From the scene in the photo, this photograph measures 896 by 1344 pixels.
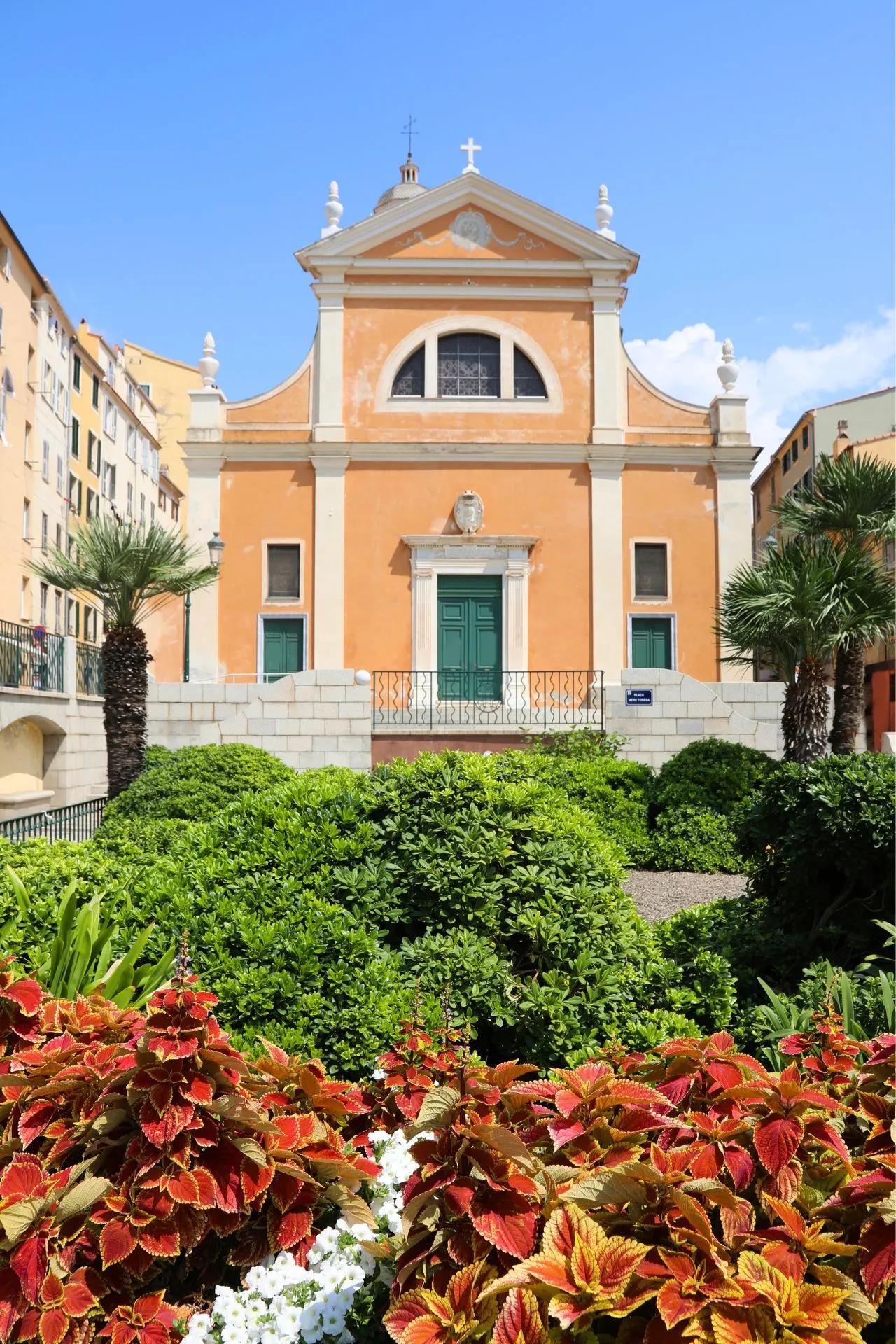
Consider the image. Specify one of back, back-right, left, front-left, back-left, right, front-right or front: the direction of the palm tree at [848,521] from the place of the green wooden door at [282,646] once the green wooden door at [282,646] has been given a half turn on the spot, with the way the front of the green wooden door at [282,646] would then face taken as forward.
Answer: back-right

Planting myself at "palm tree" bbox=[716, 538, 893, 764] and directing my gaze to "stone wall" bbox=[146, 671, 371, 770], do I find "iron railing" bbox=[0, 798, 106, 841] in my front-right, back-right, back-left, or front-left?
front-left

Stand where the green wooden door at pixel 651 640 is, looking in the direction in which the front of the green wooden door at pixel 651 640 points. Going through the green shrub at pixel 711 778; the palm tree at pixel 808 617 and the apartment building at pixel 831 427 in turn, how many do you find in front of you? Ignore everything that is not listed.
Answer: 2

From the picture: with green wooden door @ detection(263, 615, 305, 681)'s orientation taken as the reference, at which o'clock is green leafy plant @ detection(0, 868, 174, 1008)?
The green leafy plant is roughly at 12 o'clock from the green wooden door.

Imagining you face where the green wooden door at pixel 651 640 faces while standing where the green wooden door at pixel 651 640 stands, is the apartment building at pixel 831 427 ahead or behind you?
behind

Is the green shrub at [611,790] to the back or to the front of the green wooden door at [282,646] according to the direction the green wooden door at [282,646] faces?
to the front

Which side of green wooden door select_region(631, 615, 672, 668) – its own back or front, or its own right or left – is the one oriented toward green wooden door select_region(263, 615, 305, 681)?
right

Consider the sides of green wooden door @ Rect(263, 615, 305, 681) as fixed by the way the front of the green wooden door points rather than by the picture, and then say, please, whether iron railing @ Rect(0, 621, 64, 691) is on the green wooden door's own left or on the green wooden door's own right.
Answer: on the green wooden door's own right

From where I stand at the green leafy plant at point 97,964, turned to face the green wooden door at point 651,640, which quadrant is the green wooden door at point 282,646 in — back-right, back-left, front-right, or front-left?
front-left

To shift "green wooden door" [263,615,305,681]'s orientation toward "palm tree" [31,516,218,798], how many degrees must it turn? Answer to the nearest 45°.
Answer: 0° — it already faces it

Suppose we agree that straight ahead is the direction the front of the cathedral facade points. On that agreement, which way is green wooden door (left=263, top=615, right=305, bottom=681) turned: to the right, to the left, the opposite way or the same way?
the same way

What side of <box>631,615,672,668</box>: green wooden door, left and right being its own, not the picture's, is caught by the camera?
front

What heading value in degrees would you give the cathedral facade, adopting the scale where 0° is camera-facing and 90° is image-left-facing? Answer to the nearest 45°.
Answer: approximately 0°

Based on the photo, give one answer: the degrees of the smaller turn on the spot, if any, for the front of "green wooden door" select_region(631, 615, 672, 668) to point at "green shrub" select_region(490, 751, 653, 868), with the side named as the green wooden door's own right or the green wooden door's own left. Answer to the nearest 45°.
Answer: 0° — it already faces it

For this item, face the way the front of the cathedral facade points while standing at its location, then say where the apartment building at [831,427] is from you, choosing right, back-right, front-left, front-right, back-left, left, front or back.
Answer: back-left

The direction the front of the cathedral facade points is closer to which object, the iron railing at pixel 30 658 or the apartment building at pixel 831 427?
the iron railing

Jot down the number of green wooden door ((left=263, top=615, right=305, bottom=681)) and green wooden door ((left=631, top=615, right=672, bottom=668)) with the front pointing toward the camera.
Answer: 2

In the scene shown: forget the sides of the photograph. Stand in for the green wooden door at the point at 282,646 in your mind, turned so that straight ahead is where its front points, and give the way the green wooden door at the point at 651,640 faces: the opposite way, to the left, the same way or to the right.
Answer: the same way

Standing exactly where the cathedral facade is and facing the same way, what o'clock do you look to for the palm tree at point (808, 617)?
The palm tree is roughly at 11 o'clock from the cathedral facade.

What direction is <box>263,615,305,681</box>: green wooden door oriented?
toward the camera
